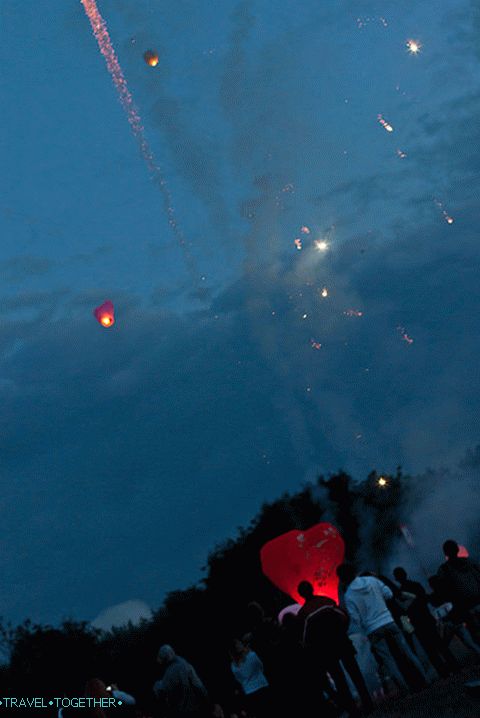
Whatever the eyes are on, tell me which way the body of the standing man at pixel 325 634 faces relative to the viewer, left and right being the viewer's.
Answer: facing away from the viewer

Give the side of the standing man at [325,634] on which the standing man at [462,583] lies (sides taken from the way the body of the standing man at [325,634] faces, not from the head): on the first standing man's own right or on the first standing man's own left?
on the first standing man's own right

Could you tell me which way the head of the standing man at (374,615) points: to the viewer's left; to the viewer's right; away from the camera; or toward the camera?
away from the camera

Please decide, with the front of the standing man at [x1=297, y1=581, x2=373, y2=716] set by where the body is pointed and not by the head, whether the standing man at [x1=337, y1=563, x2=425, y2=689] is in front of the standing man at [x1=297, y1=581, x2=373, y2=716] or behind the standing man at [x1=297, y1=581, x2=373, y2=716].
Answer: in front

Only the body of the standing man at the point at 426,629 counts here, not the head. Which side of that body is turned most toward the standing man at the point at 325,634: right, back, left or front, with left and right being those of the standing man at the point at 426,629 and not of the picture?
left

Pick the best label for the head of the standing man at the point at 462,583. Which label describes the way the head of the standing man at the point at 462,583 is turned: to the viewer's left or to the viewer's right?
to the viewer's left

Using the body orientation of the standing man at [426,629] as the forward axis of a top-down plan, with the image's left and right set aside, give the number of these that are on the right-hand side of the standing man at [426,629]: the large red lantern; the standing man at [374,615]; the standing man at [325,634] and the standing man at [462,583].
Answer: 1

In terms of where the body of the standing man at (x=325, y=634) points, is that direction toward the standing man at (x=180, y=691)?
no

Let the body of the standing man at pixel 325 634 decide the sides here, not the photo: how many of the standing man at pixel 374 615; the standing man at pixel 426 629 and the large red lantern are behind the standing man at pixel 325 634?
0

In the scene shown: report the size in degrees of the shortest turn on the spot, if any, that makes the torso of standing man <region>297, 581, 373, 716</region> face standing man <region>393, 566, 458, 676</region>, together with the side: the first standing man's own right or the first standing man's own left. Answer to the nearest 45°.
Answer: approximately 45° to the first standing man's own right
